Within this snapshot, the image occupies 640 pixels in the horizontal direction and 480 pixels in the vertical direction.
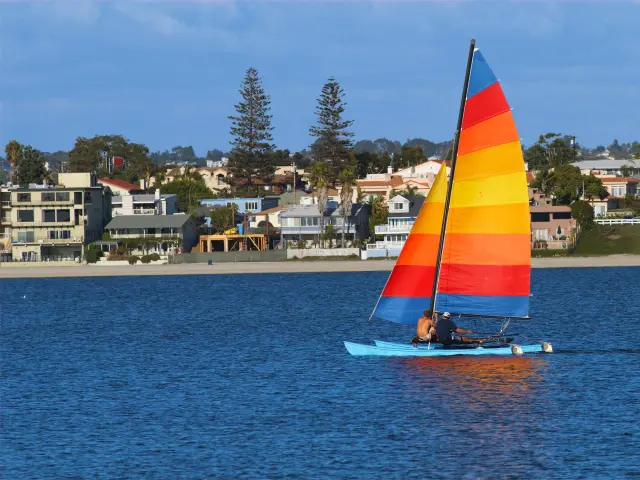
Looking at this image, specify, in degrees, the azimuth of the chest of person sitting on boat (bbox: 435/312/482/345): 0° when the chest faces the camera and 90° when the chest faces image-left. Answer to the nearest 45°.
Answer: approximately 270°

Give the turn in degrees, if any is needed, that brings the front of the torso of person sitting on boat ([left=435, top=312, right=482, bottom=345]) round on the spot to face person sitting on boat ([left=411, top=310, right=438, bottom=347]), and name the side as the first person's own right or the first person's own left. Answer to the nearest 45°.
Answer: approximately 180°
